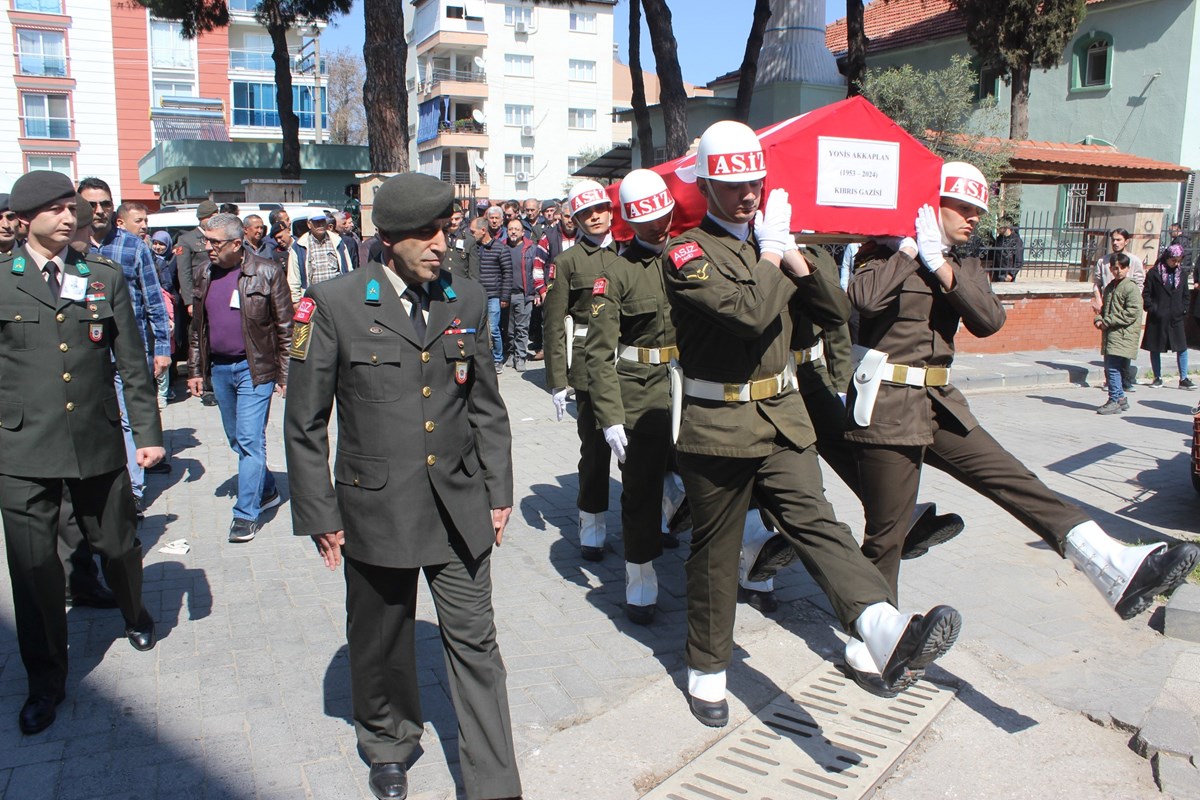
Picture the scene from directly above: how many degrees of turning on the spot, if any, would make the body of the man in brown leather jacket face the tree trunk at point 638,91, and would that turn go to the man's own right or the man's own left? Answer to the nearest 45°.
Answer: approximately 180°

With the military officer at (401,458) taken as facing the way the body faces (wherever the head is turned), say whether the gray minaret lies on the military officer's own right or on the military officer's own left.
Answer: on the military officer's own left

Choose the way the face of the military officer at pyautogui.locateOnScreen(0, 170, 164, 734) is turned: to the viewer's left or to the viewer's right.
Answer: to the viewer's right
